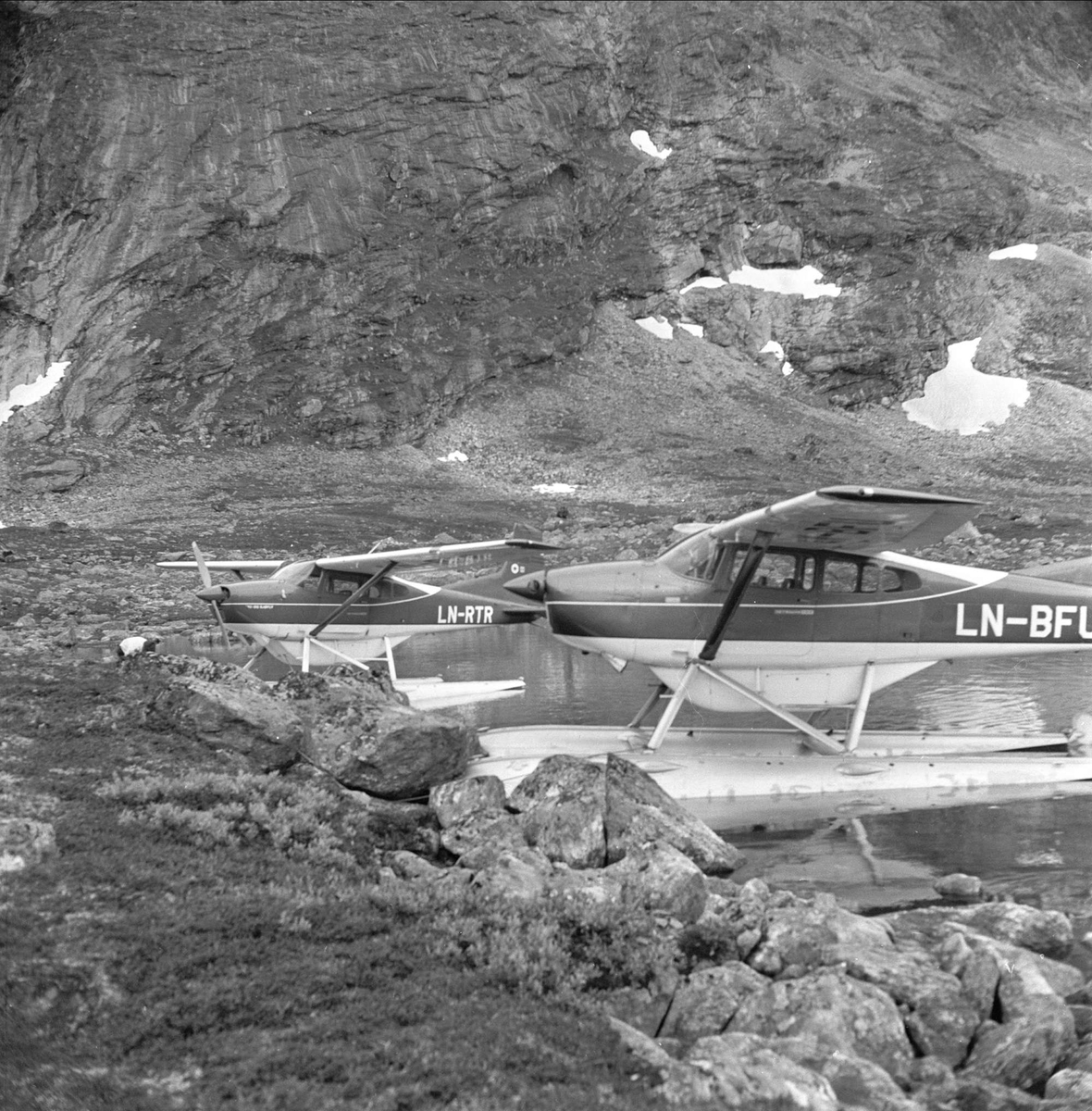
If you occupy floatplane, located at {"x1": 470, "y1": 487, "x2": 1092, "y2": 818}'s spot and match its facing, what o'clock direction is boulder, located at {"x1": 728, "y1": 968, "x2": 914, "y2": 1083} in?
The boulder is roughly at 9 o'clock from the floatplane.

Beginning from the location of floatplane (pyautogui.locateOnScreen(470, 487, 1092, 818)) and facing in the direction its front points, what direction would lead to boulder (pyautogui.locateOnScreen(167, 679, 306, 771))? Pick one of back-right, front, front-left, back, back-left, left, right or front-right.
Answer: front-left

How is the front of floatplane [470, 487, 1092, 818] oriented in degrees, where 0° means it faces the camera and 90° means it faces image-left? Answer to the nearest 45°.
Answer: approximately 90°

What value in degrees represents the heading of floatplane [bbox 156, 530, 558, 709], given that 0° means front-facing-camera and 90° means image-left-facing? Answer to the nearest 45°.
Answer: approximately 45°

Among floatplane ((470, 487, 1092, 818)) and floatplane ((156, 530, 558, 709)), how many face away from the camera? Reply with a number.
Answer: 0

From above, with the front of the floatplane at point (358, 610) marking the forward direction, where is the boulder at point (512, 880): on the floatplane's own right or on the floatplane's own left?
on the floatplane's own left

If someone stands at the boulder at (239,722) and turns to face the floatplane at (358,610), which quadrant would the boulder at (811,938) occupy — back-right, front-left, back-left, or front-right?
back-right

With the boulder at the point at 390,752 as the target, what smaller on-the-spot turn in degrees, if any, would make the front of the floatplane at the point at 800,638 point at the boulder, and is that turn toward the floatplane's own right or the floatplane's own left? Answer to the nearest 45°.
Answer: approximately 45° to the floatplane's own left

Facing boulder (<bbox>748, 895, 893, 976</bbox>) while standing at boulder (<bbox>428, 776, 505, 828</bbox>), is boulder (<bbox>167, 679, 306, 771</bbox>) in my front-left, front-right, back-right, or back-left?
back-right

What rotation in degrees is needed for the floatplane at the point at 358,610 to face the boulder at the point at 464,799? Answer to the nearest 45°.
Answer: approximately 45° to its left
